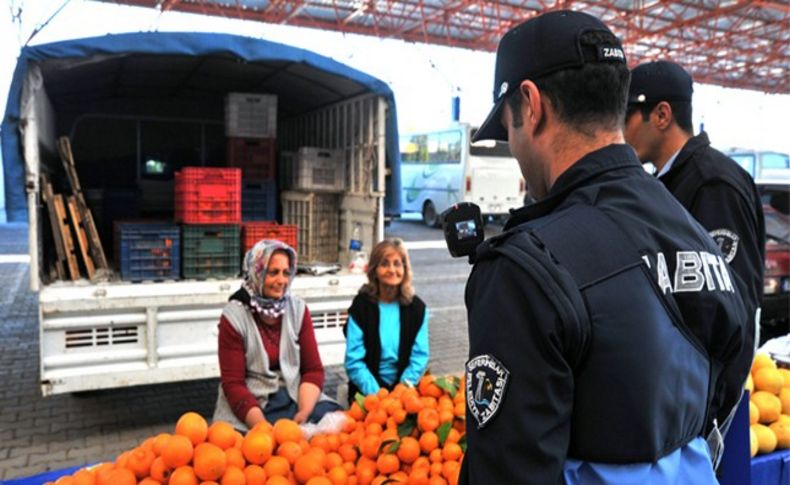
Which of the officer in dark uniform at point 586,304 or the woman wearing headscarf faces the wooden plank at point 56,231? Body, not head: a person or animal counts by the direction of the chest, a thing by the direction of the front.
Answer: the officer in dark uniform

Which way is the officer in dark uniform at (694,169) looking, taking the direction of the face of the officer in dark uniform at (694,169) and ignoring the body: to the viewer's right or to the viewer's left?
to the viewer's left

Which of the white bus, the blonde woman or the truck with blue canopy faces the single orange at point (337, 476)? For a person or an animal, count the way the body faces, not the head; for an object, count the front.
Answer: the blonde woman

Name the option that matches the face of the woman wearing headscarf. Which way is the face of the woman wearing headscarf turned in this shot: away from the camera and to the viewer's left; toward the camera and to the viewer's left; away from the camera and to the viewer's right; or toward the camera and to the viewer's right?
toward the camera and to the viewer's right

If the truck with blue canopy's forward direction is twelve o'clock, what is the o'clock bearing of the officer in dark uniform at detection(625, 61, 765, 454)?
The officer in dark uniform is roughly at 5 o'clock from the truck with blue canopy.

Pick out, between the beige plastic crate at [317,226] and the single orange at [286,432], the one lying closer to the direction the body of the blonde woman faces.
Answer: the single orange

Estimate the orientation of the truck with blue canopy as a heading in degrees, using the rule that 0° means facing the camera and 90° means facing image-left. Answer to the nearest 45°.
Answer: approximately 180°

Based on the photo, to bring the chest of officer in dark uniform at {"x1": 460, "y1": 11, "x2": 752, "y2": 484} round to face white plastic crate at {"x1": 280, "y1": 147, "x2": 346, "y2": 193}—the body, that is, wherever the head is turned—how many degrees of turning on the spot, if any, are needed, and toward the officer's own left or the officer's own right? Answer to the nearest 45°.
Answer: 0° — they already face it

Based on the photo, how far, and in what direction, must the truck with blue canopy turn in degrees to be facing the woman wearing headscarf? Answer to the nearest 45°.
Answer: approximately 180°

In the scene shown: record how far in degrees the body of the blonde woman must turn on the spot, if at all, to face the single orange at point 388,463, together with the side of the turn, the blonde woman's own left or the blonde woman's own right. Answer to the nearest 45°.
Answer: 0° — they already face it

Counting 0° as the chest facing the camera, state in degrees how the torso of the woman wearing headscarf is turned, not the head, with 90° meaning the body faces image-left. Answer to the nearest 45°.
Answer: approximately 315°

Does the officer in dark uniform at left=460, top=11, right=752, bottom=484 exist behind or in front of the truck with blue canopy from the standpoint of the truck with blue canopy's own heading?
behind

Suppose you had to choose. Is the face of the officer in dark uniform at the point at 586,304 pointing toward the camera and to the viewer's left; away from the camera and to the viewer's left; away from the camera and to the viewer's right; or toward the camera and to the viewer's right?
away from the camera and to the viewer's left

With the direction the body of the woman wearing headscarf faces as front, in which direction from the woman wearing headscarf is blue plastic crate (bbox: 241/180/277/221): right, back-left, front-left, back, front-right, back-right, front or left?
back-left
